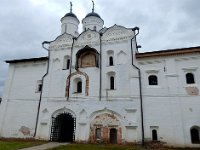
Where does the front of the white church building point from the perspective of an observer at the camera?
facing the viewer
